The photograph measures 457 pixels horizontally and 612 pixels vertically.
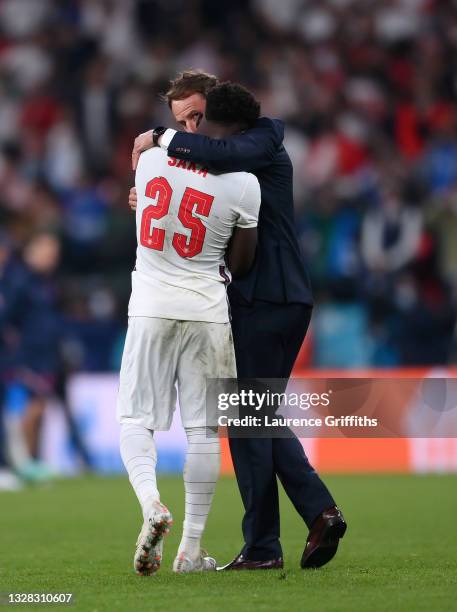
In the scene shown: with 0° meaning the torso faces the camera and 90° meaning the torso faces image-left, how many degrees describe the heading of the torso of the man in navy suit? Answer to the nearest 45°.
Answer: approximately 90°
